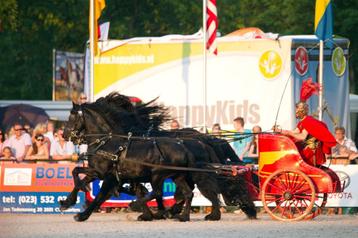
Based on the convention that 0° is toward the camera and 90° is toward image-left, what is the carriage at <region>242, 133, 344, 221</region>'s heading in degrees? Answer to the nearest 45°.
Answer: approximately 90°

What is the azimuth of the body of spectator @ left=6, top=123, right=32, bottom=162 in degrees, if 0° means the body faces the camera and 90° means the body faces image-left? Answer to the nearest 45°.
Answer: approximately 0°

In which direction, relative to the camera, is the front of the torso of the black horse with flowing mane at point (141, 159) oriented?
to the viewer's left

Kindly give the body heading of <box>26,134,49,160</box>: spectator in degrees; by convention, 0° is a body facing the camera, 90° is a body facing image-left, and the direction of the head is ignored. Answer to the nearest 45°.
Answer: approximately 0°

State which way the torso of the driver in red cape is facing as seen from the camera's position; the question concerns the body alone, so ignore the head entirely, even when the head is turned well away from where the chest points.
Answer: to the viewer's left

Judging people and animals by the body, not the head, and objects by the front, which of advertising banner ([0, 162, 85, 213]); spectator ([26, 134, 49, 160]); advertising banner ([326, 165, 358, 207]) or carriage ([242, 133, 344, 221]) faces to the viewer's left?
the carriage

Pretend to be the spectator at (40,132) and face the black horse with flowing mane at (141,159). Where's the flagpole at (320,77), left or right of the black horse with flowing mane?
left
